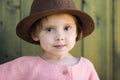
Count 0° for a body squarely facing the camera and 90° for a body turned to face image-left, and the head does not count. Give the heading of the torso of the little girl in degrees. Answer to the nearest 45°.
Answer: approximately 315°
